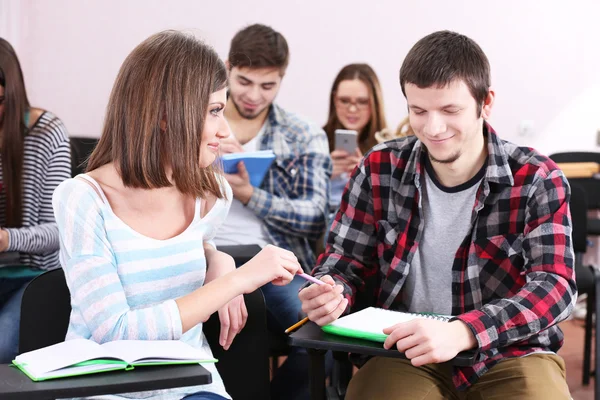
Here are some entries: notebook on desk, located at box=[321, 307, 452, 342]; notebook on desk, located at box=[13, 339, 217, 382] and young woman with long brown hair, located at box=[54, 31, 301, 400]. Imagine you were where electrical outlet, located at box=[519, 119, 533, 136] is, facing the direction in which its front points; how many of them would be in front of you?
3

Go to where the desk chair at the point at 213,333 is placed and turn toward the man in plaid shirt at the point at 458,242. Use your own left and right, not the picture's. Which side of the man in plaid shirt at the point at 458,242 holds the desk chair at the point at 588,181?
left

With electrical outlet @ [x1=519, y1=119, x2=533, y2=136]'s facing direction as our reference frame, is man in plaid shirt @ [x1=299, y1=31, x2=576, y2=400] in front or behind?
in front

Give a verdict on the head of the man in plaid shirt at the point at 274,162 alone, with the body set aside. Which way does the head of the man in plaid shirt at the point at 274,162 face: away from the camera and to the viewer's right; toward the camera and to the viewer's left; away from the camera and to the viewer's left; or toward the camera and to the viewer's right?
toward the camera and to the viewer's left

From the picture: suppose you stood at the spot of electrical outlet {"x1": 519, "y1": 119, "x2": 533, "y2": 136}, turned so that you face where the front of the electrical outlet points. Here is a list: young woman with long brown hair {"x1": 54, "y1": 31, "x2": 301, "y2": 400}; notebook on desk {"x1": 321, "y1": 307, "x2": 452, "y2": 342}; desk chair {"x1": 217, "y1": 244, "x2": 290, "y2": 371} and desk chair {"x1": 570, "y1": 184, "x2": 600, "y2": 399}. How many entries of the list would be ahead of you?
4

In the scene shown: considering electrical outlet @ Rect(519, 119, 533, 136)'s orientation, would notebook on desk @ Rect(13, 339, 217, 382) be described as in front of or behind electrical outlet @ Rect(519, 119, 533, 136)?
in front

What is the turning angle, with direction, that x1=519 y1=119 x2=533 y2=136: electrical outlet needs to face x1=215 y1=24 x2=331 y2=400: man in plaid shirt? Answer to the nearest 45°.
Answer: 0° — it already faces them

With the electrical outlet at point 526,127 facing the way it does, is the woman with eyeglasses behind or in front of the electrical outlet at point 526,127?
in front

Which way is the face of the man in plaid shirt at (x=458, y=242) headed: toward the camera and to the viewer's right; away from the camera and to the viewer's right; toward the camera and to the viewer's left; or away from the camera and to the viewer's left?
toward the camera and to the viewer's left

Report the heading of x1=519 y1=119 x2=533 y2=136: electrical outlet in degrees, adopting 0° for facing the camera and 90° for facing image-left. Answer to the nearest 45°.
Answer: approximately 0°

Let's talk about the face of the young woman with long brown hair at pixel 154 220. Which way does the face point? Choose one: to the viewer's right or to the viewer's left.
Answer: to the viewer's right

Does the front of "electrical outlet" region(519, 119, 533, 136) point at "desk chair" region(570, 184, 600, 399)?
yes
